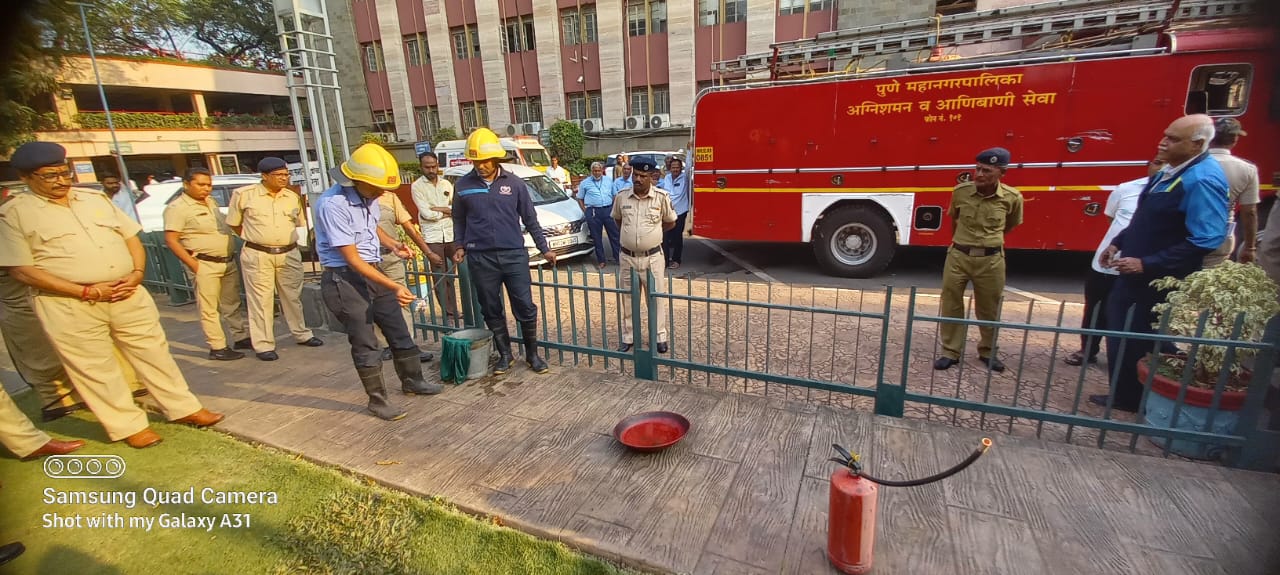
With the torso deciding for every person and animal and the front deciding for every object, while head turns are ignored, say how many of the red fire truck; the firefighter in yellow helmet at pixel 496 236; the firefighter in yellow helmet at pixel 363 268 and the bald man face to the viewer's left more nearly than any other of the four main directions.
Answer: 1

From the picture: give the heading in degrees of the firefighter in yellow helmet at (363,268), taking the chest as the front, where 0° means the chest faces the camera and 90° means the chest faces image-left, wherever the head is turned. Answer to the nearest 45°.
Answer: approximately 315°

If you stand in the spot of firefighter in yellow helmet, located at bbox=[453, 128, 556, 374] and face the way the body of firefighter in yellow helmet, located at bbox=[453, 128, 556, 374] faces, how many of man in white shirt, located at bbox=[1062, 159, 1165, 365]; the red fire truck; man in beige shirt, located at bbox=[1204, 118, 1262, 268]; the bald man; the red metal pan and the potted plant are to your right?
0

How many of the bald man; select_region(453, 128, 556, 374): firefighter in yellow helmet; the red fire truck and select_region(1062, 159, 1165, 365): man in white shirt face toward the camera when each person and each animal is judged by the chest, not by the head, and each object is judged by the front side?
1

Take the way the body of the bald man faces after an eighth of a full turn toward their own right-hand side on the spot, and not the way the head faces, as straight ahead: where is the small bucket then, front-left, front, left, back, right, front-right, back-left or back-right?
left

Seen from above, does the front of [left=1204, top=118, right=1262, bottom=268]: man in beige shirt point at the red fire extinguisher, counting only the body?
no

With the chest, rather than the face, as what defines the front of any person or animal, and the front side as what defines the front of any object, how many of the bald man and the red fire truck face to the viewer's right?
1

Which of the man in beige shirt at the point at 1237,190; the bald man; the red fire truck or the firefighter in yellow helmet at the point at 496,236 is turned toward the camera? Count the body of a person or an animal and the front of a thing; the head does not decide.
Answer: the firefighter in yellow helmet

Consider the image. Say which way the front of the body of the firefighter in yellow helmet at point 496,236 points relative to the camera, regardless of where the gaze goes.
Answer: toward the camera

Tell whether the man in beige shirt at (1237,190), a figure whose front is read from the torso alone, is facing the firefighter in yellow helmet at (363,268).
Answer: no

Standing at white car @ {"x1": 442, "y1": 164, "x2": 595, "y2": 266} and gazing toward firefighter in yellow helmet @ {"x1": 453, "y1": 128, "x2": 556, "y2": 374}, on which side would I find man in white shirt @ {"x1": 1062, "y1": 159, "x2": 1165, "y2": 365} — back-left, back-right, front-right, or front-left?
front-left

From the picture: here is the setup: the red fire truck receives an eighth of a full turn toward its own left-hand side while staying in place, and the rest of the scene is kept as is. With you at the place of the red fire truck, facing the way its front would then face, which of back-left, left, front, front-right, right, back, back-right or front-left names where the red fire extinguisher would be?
back-right

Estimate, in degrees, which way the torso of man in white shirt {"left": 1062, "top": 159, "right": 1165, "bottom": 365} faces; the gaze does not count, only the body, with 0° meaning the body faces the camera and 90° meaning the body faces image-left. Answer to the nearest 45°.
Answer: approximately 90°

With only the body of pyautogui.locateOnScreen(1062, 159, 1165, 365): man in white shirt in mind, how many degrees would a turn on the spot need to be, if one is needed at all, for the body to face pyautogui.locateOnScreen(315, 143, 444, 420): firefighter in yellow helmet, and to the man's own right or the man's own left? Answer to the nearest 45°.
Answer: approximately 45° to the man's own left

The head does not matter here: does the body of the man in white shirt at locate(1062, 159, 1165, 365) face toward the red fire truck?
no
